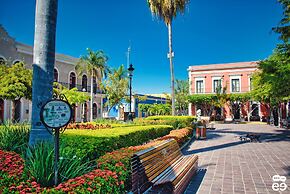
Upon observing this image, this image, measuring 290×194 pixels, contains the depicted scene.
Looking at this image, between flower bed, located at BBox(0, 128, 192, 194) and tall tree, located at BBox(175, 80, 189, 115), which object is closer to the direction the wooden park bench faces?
the tall tree

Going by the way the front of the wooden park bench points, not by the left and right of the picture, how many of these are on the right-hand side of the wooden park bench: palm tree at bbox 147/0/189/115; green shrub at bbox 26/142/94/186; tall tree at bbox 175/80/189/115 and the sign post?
2

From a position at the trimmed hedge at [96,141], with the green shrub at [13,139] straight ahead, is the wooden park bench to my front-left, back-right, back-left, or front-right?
back-left
